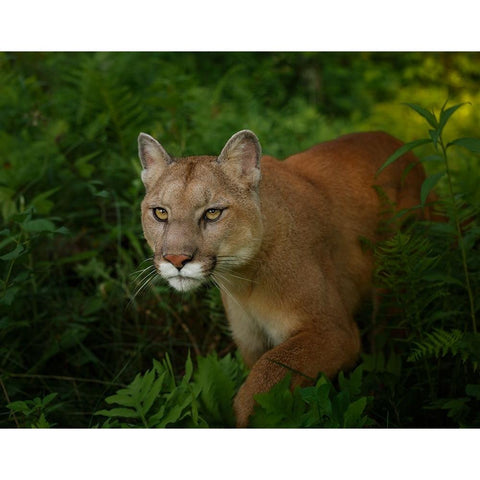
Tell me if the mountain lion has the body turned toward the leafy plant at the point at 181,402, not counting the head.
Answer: yes

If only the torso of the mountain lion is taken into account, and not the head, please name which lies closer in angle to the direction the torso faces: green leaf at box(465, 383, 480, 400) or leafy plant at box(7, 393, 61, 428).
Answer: the leafy plant

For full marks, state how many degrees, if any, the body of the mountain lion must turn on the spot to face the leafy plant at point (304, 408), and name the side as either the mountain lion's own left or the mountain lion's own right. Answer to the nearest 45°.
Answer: approximately 45° to the mountain lion's own left

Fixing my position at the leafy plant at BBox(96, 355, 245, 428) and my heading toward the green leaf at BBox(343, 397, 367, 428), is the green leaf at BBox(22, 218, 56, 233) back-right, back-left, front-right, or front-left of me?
back-left

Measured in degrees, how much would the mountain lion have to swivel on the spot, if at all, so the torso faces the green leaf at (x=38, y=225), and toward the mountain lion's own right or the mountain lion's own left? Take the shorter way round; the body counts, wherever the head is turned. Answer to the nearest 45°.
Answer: approximately 45° to the mountain lion's own right

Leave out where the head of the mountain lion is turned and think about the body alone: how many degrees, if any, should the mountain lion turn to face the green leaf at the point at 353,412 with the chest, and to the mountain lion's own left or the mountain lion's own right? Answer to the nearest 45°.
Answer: approximately 90° to the mountain lion's own left

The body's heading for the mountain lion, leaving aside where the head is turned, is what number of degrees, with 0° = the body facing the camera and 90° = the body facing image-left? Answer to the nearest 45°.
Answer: approximately 45°
